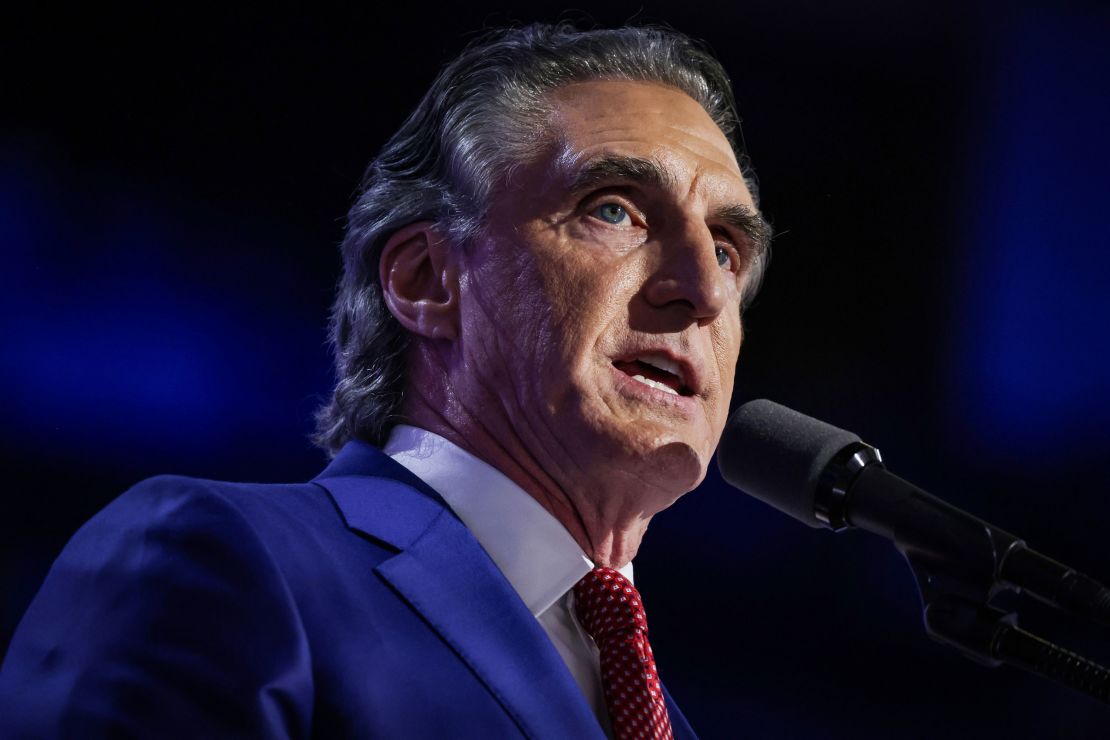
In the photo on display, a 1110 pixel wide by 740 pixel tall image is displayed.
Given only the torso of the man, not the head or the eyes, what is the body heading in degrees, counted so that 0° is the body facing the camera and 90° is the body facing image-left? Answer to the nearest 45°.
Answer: approximately 315°

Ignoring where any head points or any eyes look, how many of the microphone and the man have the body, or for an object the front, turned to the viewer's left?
1

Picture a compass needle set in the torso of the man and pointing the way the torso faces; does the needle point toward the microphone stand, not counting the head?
yes

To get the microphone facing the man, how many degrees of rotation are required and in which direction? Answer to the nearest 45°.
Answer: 0° — it already faces them

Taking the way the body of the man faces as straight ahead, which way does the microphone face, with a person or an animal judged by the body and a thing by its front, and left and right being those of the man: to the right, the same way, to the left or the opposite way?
the opposite way

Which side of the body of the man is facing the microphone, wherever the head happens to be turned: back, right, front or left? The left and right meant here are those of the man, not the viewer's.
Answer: front

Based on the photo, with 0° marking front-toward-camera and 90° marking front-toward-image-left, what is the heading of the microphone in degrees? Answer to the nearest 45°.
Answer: approximately 90°
